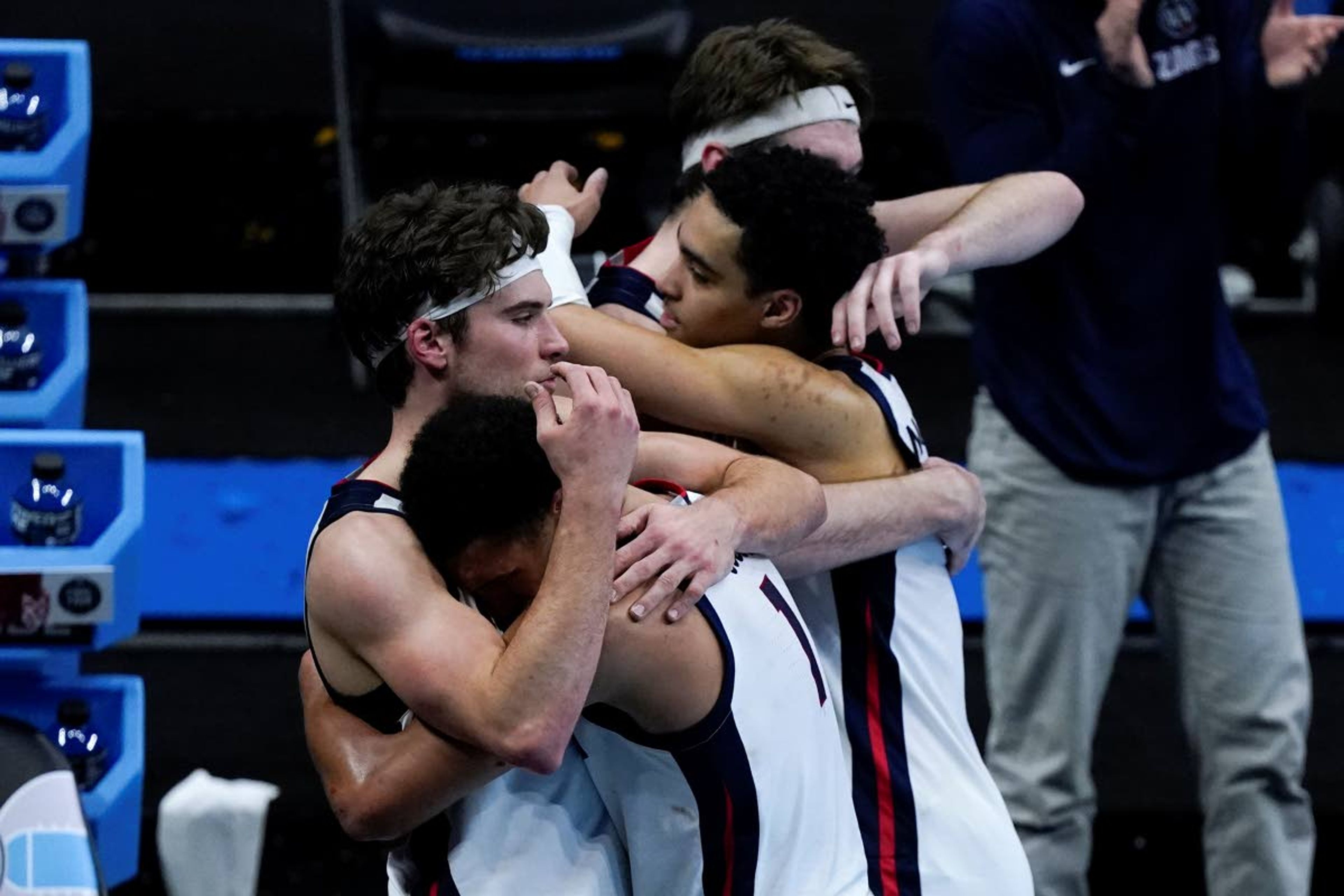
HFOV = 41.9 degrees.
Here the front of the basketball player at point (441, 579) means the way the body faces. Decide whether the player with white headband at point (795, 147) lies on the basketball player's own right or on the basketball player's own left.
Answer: on the basketball player's own left

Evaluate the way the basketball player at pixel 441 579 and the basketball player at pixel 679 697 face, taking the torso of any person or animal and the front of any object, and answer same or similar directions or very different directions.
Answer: very different directions

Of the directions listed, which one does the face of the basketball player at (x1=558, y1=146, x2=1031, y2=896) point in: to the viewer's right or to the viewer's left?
to the viewer's left

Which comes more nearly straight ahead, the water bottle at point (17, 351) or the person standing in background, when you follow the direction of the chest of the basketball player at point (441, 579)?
the person standing in background

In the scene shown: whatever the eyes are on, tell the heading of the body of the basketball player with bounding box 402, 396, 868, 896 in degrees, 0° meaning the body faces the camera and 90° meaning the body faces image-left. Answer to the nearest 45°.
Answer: approximately 90°

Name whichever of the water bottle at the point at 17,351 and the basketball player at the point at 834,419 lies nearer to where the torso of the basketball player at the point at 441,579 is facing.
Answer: the basketball player

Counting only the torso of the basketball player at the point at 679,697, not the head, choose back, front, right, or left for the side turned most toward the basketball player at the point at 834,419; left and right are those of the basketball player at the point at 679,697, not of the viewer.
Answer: right

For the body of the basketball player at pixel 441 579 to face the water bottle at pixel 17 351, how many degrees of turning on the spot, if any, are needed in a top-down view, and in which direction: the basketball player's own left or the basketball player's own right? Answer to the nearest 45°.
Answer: approximately 135° to the basketball player's own left

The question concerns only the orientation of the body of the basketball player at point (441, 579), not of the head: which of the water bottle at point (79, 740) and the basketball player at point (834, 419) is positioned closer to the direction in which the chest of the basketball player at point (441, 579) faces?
the basketball player

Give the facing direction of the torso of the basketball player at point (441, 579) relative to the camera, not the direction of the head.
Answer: to the viewer's right
